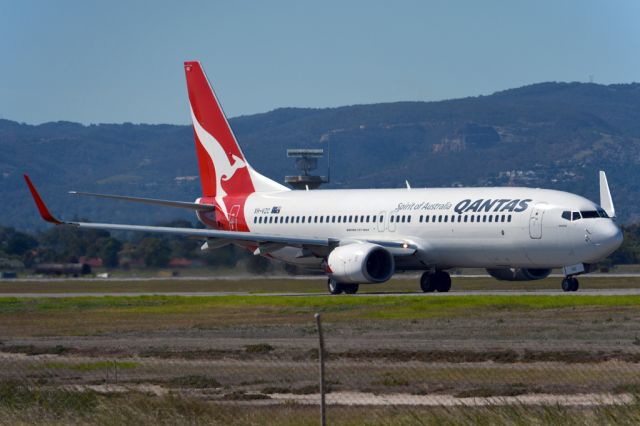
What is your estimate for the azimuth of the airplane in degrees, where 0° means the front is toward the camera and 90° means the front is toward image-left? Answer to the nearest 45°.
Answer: approximately 315°
